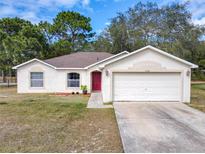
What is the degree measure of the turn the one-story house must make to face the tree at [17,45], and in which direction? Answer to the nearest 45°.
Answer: approximately 135° to its right

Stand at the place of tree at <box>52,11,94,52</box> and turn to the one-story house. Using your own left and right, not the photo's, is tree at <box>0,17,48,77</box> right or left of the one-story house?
right

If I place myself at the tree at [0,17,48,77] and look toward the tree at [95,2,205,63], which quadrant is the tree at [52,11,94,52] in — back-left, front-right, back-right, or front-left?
front-left

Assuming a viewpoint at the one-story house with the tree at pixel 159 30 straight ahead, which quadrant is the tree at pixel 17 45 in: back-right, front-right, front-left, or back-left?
front-left

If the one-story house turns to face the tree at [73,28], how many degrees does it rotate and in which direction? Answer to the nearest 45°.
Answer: approximately 180°

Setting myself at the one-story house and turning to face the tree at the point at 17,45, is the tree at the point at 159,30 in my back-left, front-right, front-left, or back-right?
front-right

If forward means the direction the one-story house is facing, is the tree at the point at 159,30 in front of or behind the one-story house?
behind

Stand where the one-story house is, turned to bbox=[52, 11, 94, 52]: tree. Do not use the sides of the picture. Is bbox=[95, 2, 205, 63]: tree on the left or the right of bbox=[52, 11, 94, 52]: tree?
right

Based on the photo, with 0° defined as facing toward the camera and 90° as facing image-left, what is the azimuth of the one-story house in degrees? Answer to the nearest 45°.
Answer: approximately 0°
